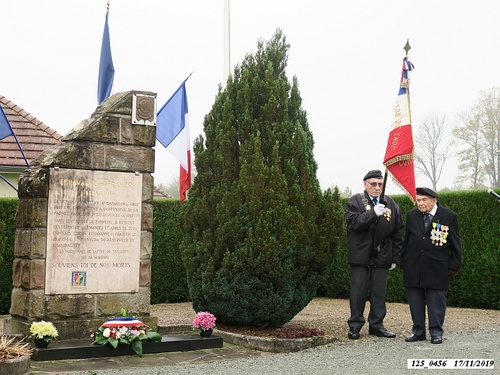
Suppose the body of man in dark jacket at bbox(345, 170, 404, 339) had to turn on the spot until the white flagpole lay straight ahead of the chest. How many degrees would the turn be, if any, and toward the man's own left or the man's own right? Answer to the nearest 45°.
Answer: approximately 135° to the man's own right

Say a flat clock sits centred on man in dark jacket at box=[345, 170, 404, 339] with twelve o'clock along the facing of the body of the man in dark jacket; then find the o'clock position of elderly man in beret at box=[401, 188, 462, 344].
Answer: The elderly man in beret is roughly at 10 o'clock from the man in dark jacket.

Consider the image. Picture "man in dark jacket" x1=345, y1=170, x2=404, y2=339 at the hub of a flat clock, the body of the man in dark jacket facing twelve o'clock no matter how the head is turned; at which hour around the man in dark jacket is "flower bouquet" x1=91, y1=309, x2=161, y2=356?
The flower bouquet is roughly at 2 o'clock from the man in dark jacket.

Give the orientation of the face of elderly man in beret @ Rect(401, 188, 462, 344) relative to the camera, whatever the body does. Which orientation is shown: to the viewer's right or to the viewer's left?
to the viewer's left

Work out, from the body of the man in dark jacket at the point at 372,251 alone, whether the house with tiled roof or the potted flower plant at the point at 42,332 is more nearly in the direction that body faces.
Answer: the potted flower plant

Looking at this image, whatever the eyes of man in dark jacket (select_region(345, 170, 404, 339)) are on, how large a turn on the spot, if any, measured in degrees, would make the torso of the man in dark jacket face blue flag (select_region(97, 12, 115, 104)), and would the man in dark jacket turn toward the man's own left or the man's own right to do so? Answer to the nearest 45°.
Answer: approximately 90° to the man's own right

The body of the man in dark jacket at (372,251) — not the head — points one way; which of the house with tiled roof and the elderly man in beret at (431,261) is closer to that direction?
the elderly man in beret

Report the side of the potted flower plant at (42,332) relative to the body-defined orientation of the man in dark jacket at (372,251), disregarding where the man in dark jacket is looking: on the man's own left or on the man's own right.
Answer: on the man's own right

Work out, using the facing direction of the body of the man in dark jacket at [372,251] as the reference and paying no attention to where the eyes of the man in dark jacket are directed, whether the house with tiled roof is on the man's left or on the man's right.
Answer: on the man's right

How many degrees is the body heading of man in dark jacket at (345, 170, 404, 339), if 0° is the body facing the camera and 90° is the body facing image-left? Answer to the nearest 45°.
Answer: approximately 0°

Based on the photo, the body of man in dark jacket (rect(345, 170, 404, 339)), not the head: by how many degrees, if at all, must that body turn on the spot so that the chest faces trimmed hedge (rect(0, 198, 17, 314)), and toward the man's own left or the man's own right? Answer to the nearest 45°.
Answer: approximately 90° to the man's own right

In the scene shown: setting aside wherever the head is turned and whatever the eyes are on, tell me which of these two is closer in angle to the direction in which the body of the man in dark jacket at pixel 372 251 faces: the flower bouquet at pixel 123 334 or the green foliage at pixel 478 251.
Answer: the flower bouquet
